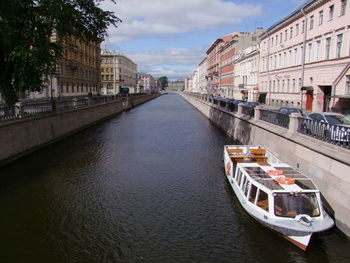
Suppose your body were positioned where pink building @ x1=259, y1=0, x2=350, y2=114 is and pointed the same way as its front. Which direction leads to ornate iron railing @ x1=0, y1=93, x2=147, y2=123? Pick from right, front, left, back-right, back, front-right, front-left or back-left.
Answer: front

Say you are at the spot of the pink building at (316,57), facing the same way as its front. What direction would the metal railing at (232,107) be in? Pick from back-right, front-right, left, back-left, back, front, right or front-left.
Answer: front

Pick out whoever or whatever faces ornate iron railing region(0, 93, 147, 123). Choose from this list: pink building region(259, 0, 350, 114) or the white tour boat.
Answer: the pink building

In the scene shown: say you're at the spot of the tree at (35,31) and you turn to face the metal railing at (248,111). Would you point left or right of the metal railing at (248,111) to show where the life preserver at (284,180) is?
right

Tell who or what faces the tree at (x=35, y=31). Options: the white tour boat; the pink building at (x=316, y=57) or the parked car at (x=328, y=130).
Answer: the pink building

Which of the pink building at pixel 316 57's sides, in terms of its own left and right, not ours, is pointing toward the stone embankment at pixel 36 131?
front

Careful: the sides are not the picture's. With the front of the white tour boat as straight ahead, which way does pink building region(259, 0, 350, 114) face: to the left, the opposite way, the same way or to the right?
to the right

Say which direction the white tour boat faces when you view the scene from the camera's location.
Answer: facing the viewer and to the right of the viewer

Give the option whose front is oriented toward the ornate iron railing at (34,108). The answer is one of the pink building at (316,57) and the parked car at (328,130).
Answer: the pink building

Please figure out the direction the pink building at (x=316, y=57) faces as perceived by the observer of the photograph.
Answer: facing the viewer and to the left of the viewer

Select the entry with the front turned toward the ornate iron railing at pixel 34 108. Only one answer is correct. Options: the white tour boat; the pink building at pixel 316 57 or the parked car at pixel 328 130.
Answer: the pink building
